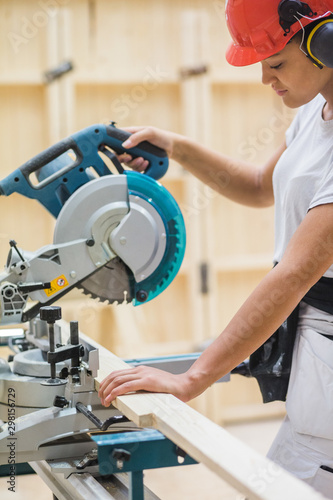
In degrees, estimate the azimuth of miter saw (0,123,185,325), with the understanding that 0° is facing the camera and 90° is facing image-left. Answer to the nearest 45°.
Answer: approximately 270°

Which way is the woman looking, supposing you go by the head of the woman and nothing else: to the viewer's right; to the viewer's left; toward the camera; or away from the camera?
to the viewer's left

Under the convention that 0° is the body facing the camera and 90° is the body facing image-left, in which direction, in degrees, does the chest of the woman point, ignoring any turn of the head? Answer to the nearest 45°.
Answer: approximately 90°
